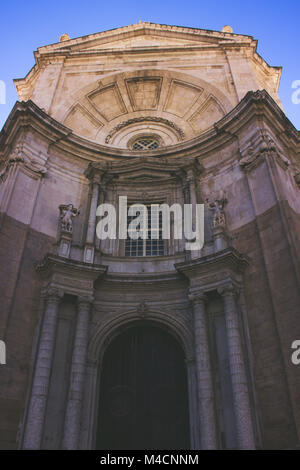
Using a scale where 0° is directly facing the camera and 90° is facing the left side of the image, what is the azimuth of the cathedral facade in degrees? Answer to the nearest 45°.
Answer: approximately 0°
